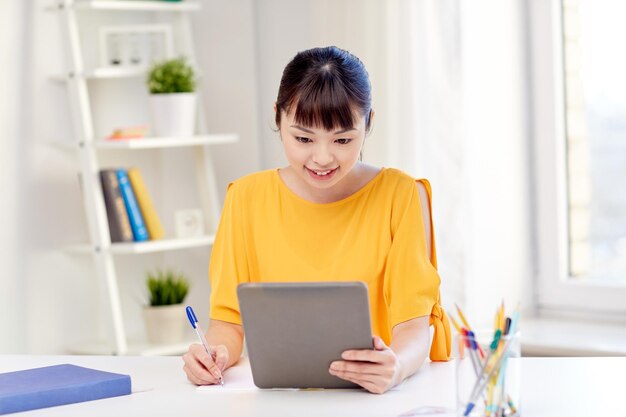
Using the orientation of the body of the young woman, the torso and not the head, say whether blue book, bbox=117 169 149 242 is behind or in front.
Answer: behind

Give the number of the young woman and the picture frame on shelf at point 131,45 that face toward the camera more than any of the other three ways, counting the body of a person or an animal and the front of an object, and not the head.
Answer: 2

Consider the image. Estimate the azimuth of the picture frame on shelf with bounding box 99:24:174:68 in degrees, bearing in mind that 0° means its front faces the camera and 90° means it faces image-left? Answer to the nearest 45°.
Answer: approximately 0°

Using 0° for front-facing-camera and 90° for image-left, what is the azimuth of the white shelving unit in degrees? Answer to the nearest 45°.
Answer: approximately 315°

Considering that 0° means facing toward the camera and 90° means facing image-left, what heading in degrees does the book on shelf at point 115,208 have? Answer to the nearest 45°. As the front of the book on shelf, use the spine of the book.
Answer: approximately 0°
